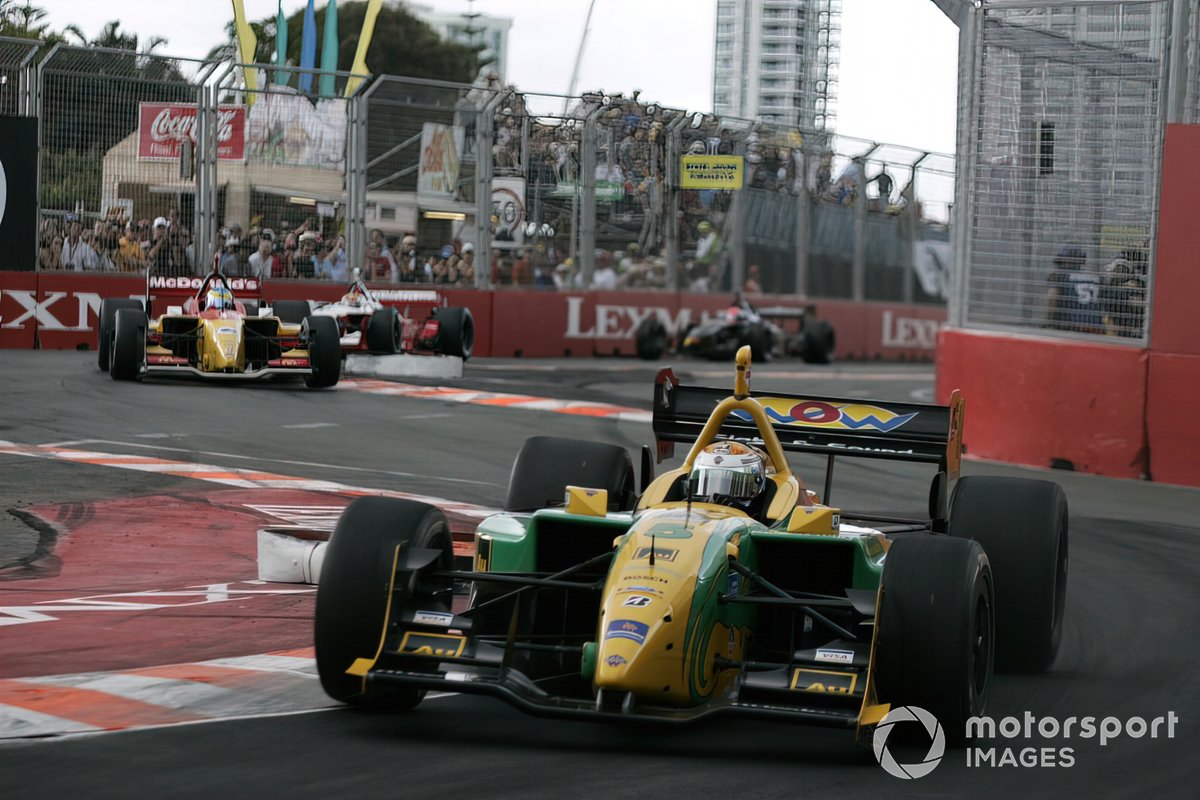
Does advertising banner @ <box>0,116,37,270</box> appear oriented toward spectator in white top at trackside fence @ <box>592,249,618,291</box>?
no

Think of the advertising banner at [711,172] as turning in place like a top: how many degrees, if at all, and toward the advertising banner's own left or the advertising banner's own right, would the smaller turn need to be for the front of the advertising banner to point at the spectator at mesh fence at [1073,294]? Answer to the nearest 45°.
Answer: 0° — it already faces them

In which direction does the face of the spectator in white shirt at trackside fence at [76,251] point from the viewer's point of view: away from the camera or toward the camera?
toward the camera

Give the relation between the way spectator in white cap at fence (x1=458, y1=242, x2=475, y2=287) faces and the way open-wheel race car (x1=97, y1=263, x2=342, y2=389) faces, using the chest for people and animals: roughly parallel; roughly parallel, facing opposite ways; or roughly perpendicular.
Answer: roughly parallel

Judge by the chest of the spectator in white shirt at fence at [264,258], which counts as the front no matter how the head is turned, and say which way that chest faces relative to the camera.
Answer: toward the camera

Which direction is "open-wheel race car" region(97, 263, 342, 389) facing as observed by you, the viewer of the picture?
facing the viewer

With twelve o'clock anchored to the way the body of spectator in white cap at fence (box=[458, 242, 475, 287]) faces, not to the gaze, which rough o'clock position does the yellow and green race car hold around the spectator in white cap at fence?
The yellow and green race car is roughly at 12 o'clock from the spectator in white cap at fence.

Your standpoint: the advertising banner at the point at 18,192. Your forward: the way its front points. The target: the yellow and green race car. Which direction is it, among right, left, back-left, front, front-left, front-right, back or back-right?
front

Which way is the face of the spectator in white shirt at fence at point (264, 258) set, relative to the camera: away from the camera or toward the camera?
toward the camera

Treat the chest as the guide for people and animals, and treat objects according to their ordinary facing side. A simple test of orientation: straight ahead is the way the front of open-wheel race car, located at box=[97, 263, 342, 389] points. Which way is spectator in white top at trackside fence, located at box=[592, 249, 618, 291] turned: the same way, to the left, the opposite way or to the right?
the same way

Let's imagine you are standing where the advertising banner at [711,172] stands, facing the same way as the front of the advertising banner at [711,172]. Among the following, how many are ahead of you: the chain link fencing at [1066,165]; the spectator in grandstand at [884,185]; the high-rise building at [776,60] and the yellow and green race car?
2

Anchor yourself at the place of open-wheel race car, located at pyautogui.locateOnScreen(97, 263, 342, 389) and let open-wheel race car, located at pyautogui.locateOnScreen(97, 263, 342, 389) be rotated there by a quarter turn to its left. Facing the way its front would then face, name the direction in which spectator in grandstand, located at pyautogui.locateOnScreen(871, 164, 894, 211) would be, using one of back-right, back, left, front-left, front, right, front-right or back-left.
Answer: front-left

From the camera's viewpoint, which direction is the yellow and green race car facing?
toward the camera

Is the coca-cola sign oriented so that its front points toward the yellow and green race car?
yes

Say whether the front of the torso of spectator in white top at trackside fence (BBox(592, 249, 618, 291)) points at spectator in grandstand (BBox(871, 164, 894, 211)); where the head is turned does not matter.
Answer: no

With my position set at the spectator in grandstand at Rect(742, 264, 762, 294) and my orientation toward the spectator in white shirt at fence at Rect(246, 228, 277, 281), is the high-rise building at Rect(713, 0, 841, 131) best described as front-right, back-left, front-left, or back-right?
back-right

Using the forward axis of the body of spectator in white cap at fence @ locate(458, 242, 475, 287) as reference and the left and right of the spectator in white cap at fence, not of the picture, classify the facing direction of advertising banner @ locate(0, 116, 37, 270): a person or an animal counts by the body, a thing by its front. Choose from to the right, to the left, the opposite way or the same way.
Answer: the same way

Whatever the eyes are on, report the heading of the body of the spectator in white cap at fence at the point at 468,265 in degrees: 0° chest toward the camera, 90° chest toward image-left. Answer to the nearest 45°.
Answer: approximately 0°

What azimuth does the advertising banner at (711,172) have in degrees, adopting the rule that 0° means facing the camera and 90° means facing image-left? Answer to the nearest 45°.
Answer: approximately 0°

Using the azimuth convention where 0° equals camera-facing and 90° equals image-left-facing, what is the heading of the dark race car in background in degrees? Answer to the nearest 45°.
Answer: approximately 45°

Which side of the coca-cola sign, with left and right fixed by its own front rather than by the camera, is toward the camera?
front

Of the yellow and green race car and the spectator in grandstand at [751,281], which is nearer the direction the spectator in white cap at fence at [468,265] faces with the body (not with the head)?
the yellow and green race car
